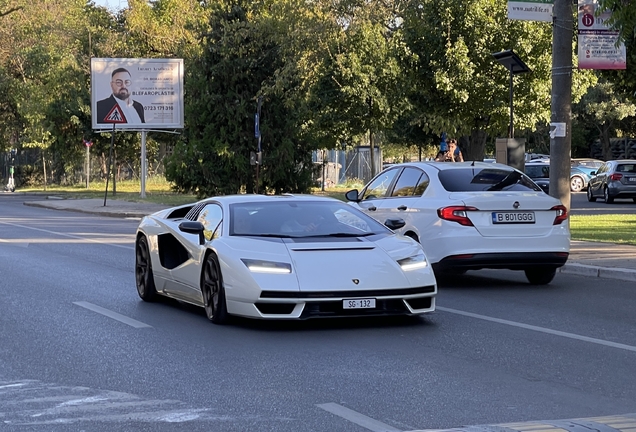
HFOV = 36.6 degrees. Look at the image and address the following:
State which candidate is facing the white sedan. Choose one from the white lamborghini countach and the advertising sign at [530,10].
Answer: the advertising sign

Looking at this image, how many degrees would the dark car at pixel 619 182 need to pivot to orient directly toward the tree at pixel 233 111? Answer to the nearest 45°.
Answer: approximately 45° to its left

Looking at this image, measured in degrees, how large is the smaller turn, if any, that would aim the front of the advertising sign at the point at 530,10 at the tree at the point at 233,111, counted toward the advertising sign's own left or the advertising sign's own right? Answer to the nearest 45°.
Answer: approximately 135° to the advertising sign's own right

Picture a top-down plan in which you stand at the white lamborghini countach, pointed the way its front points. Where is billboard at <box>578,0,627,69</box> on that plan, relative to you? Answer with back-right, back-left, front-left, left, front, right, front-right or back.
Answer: left

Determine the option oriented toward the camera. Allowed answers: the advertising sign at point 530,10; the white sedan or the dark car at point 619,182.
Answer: the advertising sign

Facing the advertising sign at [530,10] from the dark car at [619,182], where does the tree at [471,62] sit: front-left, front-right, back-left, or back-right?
front-right

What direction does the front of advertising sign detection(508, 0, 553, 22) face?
toward the camera

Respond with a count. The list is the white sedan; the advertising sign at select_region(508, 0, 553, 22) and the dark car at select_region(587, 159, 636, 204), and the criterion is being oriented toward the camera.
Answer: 1

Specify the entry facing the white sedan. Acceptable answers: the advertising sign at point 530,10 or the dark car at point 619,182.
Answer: the advertising sign

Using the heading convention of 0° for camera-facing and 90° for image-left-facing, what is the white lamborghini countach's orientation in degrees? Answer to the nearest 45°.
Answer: approximately 315°

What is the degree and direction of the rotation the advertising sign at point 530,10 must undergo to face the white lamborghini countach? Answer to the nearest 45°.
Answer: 0° — it already faces it

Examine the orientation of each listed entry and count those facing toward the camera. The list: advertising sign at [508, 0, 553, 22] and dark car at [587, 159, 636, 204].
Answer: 1

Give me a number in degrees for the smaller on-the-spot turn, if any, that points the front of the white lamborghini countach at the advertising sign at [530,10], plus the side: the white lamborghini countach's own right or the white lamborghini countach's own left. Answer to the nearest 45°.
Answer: approximately 90° to the white lamborghini countach's own left

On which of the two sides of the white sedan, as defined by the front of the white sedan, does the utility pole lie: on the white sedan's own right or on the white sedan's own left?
on the white sedan's own right

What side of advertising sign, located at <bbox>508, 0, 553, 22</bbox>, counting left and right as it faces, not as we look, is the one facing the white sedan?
front

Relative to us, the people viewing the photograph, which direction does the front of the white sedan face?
facing away from the viewer and to the left of the viewer
